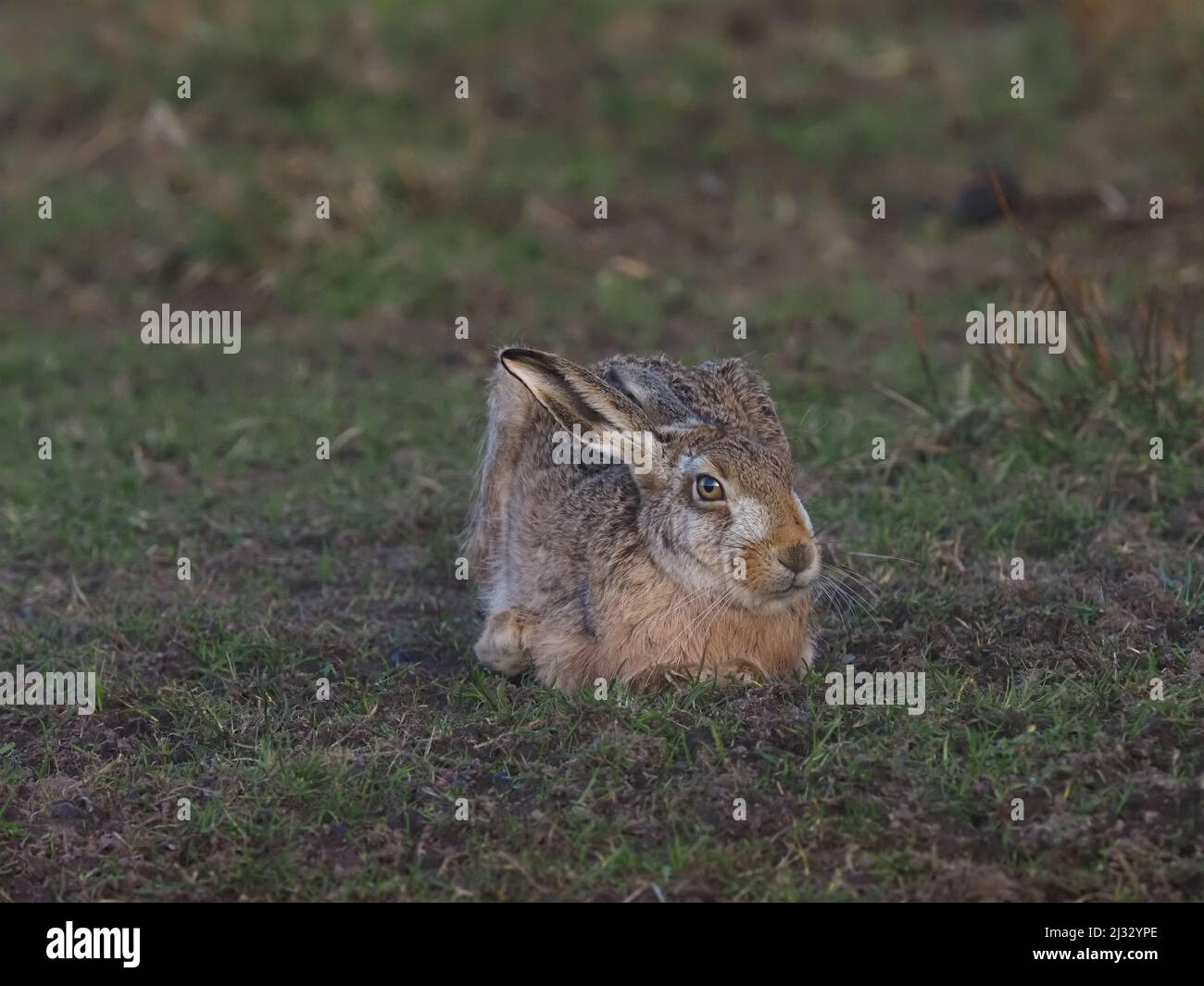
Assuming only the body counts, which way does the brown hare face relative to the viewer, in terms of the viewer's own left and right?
facing the viewer and to the right of the viewer
